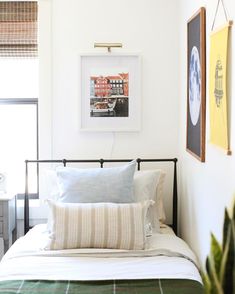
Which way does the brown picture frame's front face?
to the viewer's left

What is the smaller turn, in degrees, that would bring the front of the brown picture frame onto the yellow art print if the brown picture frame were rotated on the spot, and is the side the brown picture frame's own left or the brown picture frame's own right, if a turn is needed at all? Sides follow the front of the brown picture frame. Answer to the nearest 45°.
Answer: approximately 90° to the brown picture frame's own left

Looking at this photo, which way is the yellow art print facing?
to the viewer's left

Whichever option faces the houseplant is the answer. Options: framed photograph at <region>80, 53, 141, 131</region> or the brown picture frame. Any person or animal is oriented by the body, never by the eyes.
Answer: the framed photograph

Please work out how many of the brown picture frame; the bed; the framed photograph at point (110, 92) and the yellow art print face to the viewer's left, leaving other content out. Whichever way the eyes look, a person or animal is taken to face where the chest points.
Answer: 2

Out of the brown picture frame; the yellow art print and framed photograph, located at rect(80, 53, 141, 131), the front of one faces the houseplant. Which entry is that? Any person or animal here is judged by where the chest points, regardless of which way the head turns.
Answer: the framed photograph

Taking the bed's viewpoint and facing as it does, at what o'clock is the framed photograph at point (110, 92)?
The framed photograph is roughly at 6 o'clock from the bed.
